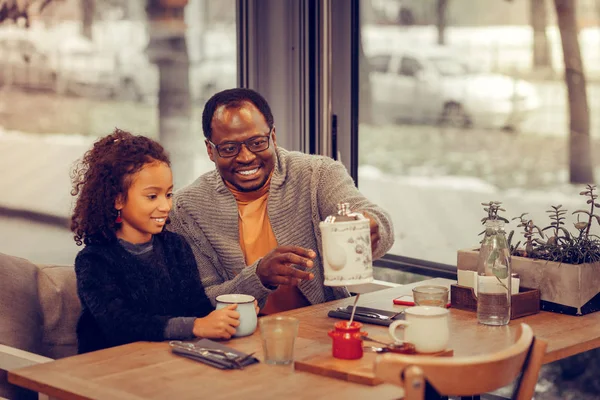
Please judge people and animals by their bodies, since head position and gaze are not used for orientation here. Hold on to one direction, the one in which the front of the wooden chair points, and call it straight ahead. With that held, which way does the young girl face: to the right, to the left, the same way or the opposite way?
the opposite way

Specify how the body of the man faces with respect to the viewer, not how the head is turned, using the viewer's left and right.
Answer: facing the viewer

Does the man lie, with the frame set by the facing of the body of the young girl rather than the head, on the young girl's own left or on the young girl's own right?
on the young girl's own left

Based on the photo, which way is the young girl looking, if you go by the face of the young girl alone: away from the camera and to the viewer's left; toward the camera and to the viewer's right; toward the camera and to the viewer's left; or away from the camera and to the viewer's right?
toward the camera and to the viewer's right

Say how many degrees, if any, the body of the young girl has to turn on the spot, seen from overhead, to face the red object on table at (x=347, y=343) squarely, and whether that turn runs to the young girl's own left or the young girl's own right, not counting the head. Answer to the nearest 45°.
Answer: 0° — they already face it

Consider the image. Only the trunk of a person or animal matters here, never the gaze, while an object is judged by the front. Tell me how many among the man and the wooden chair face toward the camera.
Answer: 1

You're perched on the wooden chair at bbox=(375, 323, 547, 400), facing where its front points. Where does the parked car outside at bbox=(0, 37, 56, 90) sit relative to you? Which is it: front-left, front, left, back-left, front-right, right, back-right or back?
front

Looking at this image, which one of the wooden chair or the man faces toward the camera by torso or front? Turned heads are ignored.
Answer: the man

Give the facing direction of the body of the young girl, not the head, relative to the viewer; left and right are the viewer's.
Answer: facing the viewer and to the right of the viewer

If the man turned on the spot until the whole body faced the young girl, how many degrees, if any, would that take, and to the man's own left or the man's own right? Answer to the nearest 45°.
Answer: approximately 45° to the man's own right

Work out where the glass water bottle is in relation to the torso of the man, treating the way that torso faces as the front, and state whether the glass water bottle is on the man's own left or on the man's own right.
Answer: on the man's own left

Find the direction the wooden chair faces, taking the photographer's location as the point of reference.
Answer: facing away from the viewer and to the left of the viewer

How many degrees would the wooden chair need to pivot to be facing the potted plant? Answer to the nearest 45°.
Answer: approximately 45° to its right

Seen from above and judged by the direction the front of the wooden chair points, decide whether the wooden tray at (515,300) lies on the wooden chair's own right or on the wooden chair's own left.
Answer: on the wooden chair's own right

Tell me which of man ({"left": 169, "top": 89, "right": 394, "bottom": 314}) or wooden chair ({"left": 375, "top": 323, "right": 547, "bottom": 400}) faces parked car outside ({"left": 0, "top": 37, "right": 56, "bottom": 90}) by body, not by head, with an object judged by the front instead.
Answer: the wooden chair
